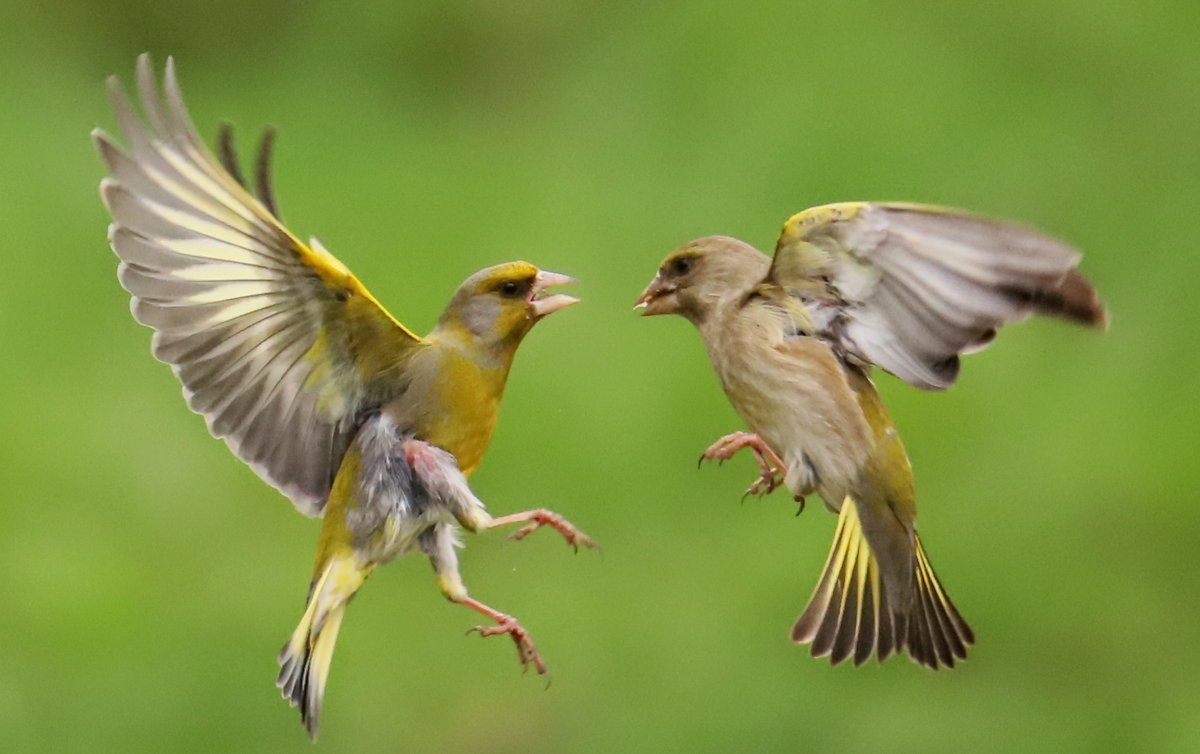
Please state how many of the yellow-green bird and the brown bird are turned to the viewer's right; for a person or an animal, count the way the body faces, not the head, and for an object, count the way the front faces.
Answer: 1

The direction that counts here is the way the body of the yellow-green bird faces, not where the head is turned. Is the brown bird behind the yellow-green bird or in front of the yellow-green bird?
in front

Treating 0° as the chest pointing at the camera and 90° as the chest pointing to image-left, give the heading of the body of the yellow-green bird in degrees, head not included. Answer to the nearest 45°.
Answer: approximately 270°

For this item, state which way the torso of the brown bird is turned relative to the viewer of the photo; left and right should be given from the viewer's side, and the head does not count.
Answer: facing to the left of the viewer

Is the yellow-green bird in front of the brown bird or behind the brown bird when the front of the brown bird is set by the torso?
in front
